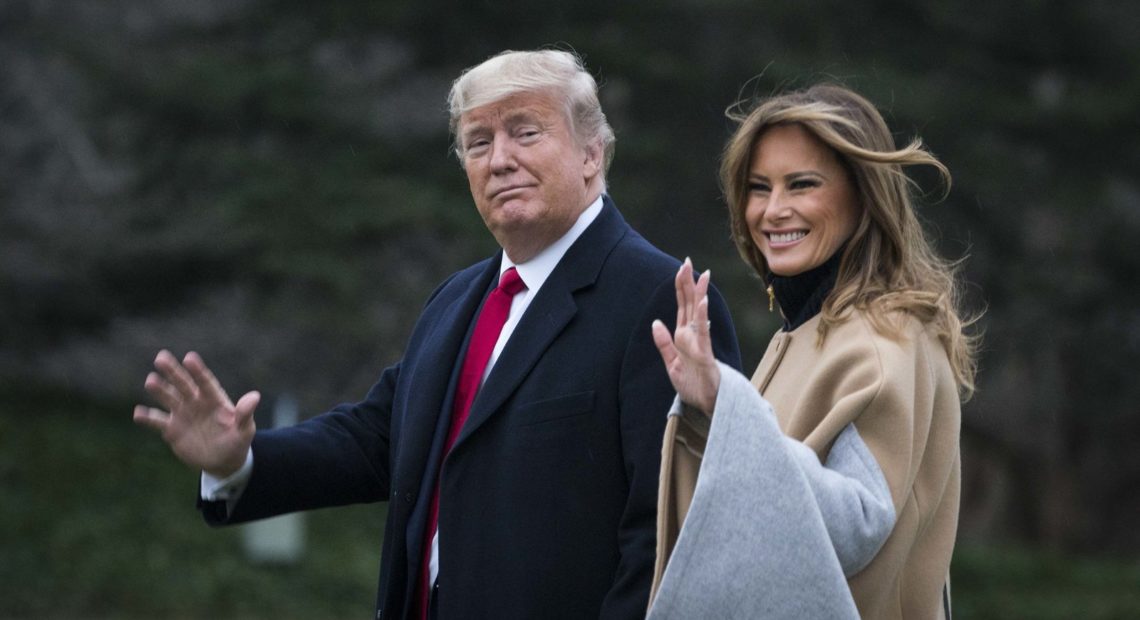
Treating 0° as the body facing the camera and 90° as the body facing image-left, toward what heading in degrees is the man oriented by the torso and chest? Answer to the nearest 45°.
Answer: approximately 45°

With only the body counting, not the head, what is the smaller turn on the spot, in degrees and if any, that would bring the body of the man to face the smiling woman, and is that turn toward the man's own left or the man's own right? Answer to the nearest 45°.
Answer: approximately 90° to the man's own left

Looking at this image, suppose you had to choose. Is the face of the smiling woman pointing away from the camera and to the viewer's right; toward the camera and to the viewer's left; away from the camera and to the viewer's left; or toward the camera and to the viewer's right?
toward the camera and to the viewer's left
